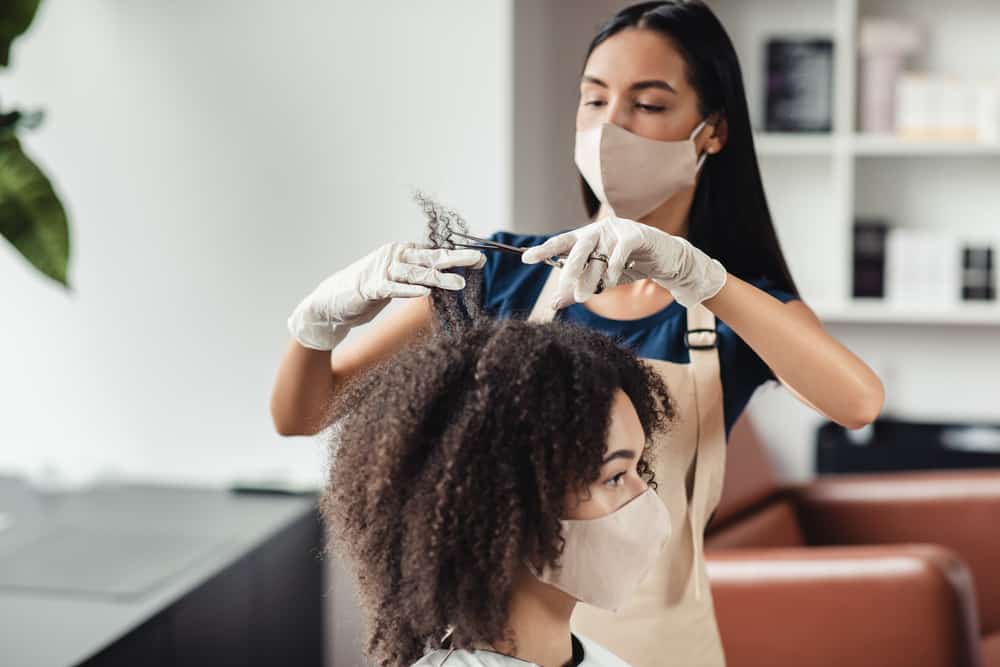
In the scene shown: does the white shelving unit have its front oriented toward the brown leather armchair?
yes

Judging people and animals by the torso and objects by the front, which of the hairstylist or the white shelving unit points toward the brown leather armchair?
the white shelving unit

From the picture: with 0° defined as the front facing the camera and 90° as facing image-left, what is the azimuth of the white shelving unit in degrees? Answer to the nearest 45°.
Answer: approximately 0°

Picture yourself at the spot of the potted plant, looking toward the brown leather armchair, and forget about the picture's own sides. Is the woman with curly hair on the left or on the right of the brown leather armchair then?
right

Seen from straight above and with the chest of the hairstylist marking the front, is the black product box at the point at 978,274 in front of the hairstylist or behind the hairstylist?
behind

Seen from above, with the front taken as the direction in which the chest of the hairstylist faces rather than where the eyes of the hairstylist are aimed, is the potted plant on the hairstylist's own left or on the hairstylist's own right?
on the hairstylist's own right
